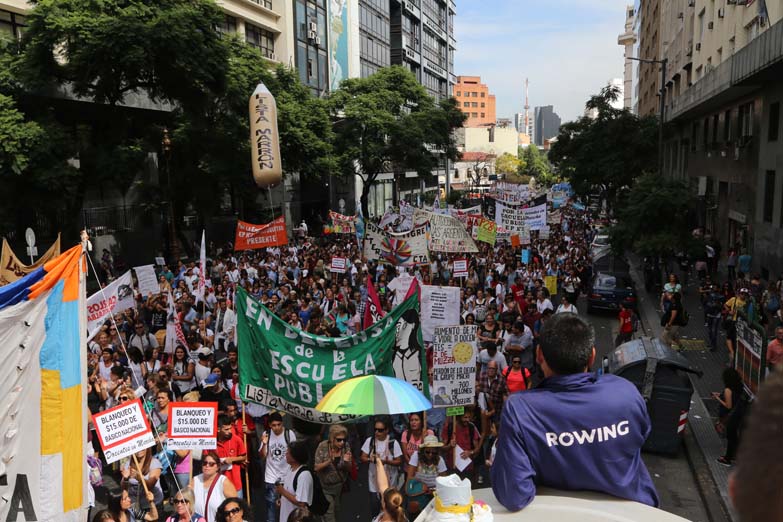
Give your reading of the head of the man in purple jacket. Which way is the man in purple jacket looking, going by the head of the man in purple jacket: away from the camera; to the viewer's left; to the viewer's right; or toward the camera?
away from the camera

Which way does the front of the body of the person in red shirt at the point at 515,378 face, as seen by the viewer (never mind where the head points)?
toward the camera

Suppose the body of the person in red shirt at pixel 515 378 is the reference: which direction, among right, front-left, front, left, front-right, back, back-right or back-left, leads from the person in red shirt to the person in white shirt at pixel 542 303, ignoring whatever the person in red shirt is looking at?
back

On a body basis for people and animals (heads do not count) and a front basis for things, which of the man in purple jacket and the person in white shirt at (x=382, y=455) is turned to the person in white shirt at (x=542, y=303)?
the man in purple jacket

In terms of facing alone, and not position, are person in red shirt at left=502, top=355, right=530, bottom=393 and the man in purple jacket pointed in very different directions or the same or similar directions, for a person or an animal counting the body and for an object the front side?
very different directions

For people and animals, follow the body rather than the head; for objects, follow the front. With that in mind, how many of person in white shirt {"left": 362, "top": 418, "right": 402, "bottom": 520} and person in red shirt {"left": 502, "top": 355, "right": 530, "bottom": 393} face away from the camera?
0

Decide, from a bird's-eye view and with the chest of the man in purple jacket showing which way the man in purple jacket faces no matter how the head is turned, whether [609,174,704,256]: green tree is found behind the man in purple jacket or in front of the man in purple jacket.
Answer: in front

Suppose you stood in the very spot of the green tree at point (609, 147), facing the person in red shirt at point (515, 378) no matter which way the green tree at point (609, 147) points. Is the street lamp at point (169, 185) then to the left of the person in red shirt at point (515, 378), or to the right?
right

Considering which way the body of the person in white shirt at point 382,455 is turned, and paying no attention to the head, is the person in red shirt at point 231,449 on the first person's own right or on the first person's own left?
on the first person's own right

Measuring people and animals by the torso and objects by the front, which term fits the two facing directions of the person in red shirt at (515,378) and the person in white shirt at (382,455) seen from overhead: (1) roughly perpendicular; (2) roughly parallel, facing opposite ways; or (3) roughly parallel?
roughly parallel

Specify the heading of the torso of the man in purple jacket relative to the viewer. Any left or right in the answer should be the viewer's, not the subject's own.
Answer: facing away from the viewer

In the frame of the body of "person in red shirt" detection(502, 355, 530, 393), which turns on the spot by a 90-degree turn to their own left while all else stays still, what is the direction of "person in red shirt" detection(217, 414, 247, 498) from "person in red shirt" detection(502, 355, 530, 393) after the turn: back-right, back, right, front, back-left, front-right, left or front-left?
back-right

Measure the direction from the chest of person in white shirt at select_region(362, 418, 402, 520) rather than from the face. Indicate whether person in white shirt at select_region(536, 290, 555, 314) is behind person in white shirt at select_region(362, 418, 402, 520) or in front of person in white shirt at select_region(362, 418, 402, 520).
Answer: behind

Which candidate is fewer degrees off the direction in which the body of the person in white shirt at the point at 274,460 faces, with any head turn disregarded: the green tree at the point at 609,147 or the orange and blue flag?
the orange and blue flag

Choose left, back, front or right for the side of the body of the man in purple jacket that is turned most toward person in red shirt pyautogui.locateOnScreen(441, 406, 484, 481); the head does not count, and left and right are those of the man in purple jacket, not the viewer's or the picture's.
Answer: front

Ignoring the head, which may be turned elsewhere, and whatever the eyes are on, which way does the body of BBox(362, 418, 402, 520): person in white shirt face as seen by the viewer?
toward the camera

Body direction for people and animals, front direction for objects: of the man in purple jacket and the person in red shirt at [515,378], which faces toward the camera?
the person in red shirt

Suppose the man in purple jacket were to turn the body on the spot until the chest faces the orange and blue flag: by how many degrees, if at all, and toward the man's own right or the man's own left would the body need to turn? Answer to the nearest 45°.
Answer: approximately 90° to the man's own left
